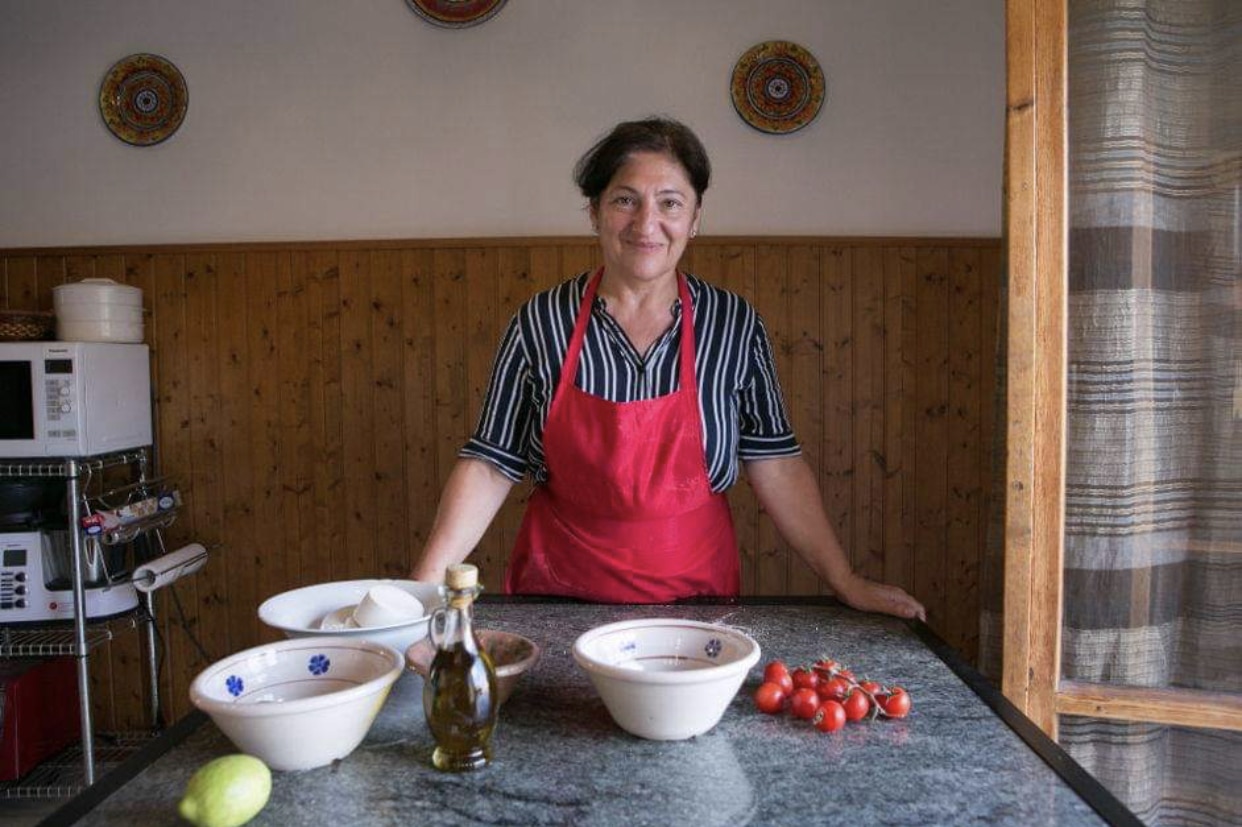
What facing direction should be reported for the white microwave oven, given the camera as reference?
facing the viewer and to the left of the viewer

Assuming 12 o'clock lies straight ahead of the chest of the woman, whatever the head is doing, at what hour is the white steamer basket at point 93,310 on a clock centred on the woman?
The white steamer basket is roughly at 4 o'clock from the woman.

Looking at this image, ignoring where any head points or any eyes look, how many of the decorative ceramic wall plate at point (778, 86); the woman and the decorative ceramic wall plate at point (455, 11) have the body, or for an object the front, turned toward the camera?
3

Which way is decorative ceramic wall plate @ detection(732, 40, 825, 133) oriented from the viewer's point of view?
toward the camera

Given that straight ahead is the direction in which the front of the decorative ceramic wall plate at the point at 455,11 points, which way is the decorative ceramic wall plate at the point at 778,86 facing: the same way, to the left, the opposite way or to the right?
the same way

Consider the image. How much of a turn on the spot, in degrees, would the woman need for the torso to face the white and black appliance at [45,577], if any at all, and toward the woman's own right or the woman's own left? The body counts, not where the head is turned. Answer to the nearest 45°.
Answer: approximately 135° to the woman's own right

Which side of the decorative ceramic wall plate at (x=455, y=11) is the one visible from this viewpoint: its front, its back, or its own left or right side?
front

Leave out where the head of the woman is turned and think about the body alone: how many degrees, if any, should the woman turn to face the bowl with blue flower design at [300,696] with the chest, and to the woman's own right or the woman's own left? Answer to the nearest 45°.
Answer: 0° — they already face it

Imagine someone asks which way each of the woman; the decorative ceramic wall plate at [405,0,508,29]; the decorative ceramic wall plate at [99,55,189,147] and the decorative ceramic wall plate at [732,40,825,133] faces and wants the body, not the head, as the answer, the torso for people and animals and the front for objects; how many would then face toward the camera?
4

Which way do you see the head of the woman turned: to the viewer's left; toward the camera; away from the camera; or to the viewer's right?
toward the camera

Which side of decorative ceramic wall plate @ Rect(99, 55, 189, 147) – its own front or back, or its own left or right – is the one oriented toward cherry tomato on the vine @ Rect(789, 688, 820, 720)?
front

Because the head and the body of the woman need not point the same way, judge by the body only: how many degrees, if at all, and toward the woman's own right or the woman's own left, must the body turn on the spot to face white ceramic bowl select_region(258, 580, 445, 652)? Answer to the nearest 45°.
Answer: approximately 45° to the woman's own right

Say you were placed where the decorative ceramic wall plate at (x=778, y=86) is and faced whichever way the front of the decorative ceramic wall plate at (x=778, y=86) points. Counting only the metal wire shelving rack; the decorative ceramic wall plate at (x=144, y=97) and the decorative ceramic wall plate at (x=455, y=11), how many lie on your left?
0

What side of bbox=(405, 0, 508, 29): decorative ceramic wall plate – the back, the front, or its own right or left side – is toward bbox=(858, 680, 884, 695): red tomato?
front

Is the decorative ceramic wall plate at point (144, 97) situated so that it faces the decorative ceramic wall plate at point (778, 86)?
no

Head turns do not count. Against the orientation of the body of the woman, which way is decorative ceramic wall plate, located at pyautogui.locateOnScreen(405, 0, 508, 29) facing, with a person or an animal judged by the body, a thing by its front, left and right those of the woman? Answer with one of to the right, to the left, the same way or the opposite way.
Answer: the same way

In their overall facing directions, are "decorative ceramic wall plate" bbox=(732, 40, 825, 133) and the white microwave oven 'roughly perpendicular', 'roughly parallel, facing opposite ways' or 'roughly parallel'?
roughly parallel
